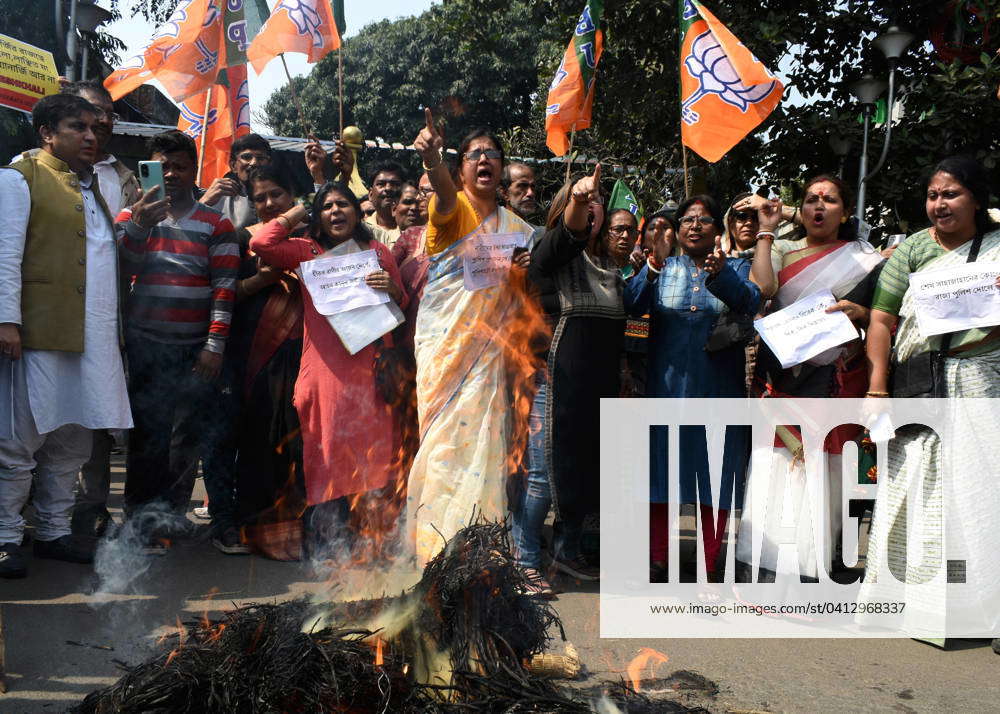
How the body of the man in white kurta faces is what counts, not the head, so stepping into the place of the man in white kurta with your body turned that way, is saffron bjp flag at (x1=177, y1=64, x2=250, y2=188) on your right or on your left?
on your left

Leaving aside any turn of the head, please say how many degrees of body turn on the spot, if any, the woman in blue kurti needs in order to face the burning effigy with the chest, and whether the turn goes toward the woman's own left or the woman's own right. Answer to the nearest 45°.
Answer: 0° — they already face it

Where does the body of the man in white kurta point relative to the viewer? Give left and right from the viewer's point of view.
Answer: facing the viewer and to the right of the viewer

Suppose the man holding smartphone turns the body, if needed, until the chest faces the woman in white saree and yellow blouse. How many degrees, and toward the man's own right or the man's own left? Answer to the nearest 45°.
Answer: approximately 45° to the man's own left

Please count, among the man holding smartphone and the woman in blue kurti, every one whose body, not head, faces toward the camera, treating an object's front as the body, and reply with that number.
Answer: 2

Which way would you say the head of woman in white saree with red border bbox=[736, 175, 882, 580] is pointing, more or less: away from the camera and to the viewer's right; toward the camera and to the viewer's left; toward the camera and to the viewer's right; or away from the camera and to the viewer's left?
toward the camera and to the viewer's left

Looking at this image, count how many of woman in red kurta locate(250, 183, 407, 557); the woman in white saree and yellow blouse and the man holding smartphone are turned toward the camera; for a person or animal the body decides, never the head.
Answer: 3

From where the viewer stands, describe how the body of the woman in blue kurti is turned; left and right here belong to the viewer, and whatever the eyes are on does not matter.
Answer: facing the viewer
